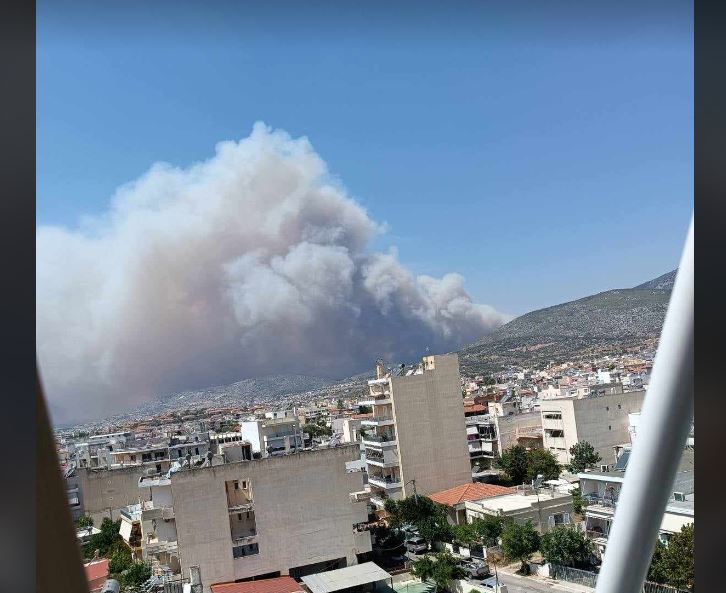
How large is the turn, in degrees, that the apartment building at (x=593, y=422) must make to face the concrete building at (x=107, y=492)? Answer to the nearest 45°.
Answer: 0° — it already faces it

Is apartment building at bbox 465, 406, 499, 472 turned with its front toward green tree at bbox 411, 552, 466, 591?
yes

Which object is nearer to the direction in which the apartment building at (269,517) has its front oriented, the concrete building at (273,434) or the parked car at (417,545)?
the parked car

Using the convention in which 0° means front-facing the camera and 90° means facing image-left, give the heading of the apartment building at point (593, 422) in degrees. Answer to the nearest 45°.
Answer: approximately 45°

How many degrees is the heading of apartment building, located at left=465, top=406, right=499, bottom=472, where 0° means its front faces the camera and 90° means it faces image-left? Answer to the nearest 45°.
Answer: approximately 0°

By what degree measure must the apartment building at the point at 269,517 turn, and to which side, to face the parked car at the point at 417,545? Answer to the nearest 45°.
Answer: approximately 45° to its left
